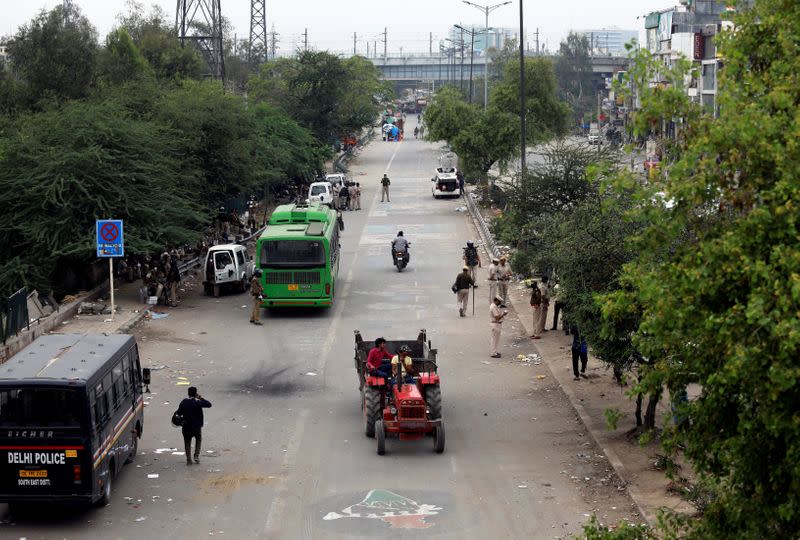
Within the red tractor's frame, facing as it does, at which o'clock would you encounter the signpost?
The signpost is roughly at 5 o'clock from the red tractor.

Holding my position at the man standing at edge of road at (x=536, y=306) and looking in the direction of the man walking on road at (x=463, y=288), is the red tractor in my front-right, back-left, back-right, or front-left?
back-left

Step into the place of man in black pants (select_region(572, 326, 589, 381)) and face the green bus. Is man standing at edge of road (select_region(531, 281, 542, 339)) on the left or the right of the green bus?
right

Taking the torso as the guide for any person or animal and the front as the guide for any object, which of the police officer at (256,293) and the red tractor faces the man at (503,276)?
the police officer

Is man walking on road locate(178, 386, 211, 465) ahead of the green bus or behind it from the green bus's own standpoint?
behind

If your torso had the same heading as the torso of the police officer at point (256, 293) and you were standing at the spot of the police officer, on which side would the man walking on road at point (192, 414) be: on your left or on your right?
on your right

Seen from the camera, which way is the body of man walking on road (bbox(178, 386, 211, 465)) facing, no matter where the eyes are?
away from the camera

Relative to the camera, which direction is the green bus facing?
away from the camera

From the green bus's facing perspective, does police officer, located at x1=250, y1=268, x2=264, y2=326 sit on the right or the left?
on its left
